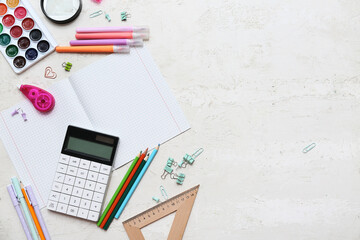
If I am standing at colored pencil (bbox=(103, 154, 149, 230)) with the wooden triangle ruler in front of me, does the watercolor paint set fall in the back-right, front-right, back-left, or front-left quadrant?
back-left

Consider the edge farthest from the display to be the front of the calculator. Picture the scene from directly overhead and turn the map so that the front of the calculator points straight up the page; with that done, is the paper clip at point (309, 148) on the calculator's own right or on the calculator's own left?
on the calculator's own left

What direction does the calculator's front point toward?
toward the camera
